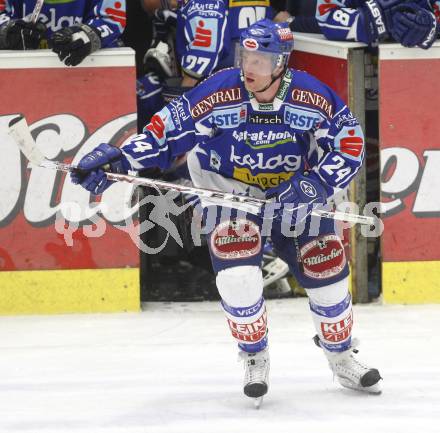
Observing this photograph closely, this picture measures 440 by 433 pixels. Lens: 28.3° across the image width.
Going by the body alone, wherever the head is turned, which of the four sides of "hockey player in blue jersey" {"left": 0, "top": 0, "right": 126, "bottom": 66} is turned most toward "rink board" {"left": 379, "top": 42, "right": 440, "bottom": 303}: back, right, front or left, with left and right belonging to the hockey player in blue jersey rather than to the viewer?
left

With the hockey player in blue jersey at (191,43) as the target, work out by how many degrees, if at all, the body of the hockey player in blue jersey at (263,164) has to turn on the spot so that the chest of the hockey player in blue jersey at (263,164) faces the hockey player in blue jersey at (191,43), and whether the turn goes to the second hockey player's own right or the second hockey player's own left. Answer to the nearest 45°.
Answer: approximately 180°

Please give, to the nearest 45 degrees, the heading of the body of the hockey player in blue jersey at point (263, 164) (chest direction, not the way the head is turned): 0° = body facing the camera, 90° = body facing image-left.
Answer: approximately 0°

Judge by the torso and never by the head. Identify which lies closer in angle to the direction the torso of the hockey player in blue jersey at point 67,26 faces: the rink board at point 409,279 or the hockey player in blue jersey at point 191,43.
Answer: the rink board

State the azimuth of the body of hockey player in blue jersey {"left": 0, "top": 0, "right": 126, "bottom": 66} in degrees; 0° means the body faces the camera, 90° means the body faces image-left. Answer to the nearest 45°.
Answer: approximately 0°
